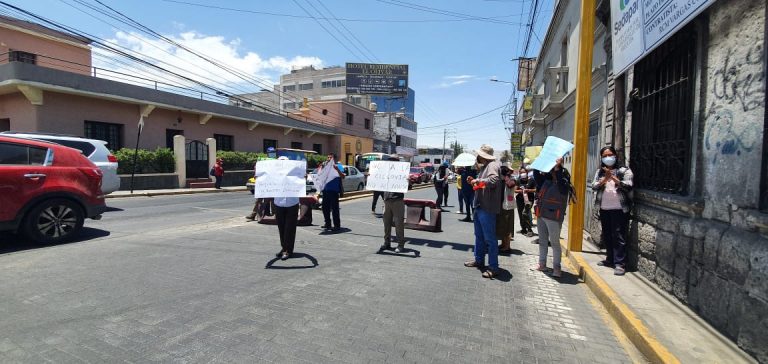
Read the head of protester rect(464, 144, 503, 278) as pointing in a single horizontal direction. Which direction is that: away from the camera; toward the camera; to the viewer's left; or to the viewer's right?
to the viewer's left

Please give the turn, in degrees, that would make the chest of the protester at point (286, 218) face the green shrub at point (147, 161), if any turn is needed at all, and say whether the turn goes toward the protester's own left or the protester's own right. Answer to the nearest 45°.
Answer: approximately 135° to the protester's own right

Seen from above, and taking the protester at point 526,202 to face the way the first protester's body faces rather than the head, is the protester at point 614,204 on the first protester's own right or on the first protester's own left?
on the first protester's own left

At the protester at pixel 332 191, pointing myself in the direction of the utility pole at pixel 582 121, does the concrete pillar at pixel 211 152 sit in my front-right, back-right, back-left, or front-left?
back-left

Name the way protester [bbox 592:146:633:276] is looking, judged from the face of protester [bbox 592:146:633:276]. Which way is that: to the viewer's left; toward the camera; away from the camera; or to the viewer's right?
toward the camera

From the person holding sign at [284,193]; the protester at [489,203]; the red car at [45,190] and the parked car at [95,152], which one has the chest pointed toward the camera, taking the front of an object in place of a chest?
the person holding sign

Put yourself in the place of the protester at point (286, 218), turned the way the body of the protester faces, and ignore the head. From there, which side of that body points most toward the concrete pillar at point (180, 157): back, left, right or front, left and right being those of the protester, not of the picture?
back

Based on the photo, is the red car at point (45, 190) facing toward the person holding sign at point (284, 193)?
no

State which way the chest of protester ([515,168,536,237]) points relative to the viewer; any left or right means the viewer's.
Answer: facing the viewer and to the left of the viewer

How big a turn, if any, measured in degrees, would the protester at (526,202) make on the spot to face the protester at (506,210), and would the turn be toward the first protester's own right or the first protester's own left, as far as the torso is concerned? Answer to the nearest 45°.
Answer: approximately 45° to the first protester's own left

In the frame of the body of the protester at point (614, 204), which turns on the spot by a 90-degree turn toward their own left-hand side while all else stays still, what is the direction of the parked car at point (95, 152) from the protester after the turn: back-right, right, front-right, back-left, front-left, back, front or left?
back

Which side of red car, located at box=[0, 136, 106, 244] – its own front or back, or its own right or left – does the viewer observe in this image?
left

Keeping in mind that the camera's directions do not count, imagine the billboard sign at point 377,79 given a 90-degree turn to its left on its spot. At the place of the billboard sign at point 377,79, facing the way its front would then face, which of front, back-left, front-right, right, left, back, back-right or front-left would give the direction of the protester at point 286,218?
right

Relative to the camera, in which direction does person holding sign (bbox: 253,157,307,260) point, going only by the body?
toward the camera

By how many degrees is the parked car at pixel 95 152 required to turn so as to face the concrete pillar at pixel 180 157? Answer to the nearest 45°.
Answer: approximately 135° to its right

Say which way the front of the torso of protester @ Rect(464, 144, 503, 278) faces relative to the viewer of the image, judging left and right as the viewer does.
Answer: facing to the left of the viewer

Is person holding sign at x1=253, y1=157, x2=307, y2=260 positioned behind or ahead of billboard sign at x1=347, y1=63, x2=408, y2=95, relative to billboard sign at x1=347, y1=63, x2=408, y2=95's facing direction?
ahead
